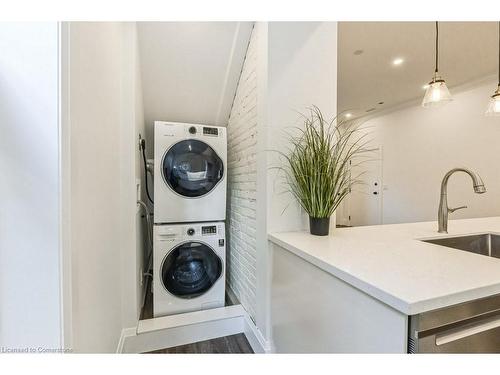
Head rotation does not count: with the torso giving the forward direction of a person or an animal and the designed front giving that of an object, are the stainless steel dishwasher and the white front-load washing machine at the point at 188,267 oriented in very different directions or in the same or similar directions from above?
same or similar directions

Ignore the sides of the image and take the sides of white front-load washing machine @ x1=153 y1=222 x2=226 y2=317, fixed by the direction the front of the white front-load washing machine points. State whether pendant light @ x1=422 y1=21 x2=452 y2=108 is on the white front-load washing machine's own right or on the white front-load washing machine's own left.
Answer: on the white front-load washing machine's own left

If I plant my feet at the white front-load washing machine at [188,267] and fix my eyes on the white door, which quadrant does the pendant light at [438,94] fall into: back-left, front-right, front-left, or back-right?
front-right

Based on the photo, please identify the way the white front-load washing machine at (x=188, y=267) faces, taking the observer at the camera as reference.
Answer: facing the viewer

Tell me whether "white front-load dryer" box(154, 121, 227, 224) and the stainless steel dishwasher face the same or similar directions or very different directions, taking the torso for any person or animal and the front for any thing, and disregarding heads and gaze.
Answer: same or similar directions

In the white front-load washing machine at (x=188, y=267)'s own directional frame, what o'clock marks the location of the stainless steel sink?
The stainless steel sink is roughly at 10 o'clock from the white front-load washing machine.

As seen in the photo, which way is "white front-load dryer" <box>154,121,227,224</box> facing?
toward the camera

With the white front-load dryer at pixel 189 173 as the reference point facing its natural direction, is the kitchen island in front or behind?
in front

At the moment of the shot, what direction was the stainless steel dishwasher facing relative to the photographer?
facing the viewer and to the right of the viewer

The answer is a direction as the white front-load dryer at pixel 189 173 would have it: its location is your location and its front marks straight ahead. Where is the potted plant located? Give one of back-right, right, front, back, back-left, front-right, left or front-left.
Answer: front-left

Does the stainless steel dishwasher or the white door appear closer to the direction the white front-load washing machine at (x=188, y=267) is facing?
the stainless steel dishwasher

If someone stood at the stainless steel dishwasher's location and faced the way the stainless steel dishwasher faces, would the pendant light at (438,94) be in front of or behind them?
behind
